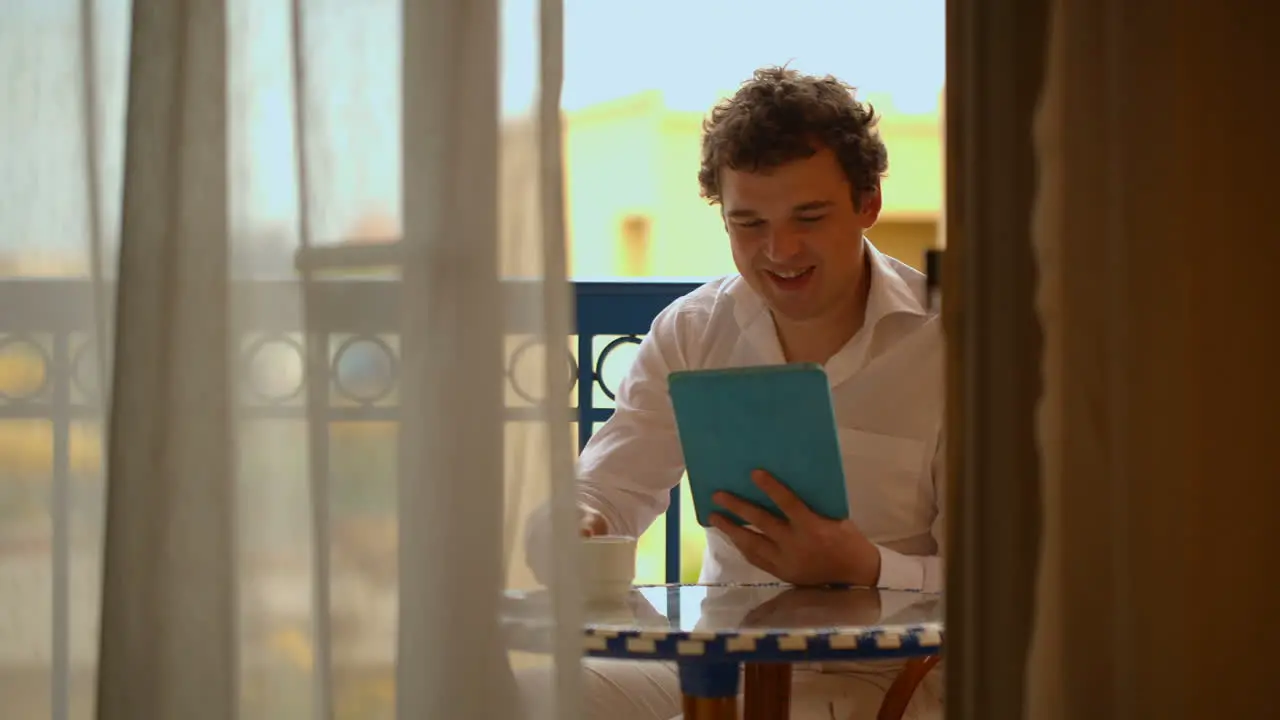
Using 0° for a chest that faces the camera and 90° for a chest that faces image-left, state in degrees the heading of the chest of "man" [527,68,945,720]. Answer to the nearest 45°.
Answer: approximately 0°

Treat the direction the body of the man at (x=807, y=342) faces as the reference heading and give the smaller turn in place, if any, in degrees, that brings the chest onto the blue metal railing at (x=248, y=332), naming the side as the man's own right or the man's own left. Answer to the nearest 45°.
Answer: approximately 45° to the man's own right

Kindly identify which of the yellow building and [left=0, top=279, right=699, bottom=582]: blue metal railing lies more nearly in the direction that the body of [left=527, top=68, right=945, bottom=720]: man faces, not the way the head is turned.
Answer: the blue metal railing

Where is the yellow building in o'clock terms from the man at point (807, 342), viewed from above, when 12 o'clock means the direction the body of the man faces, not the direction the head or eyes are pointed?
The yellow building is roughly at 6 o'clock from the man.

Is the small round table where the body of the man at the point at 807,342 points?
yes
